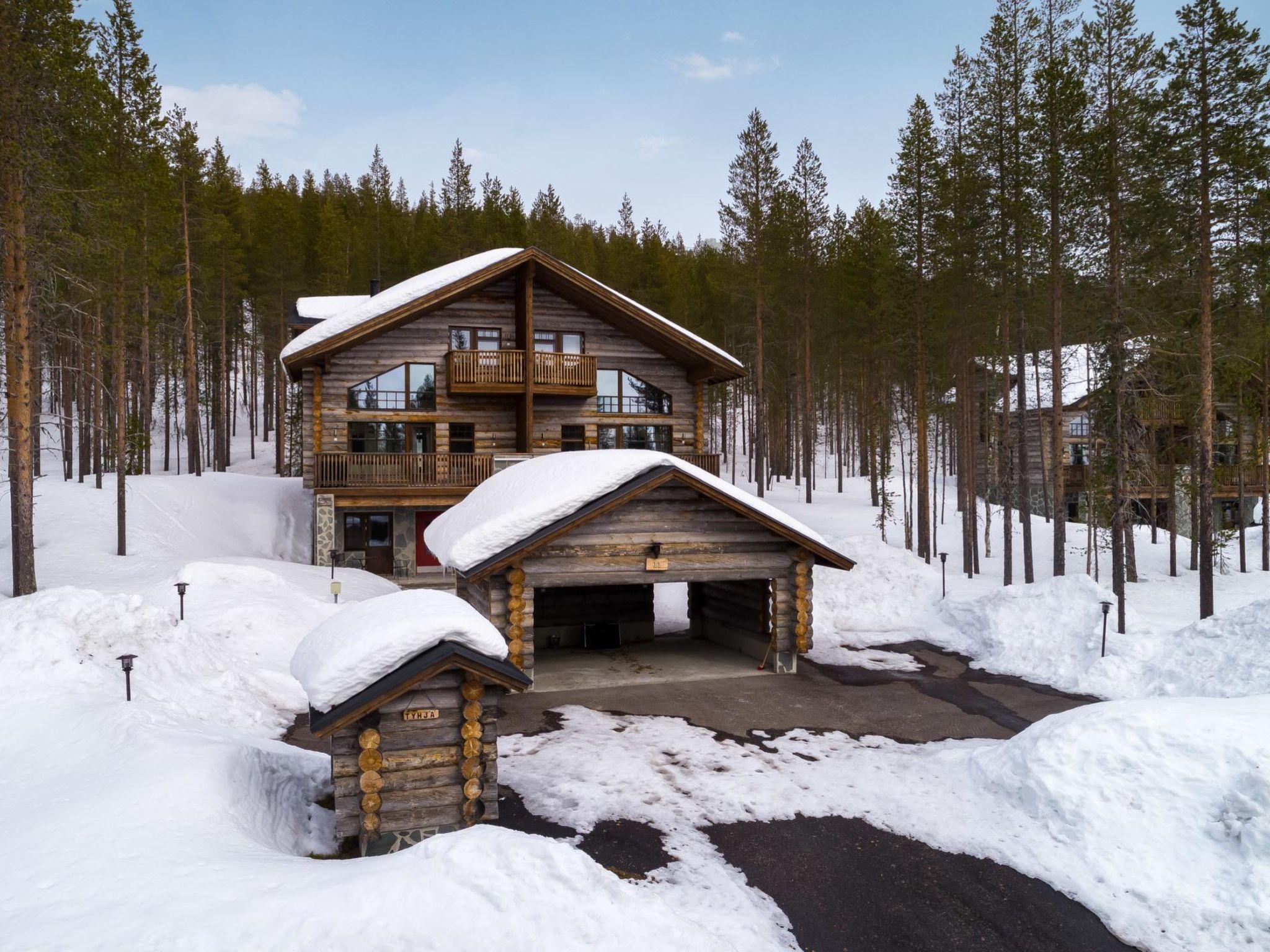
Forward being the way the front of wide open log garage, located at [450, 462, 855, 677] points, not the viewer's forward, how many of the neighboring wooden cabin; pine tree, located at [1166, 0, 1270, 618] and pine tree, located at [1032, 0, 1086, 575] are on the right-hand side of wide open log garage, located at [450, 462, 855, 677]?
0

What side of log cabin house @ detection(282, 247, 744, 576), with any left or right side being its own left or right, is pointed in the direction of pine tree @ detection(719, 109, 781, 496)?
left

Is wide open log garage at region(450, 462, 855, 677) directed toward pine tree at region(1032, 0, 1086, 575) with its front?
no

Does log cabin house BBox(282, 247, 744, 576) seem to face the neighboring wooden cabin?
no

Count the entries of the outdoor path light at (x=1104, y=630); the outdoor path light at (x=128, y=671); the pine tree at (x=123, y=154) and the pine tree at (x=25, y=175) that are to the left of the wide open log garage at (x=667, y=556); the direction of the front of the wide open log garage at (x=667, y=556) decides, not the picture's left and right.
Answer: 1

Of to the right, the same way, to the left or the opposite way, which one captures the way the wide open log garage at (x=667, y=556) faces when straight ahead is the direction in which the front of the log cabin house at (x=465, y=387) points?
the same way

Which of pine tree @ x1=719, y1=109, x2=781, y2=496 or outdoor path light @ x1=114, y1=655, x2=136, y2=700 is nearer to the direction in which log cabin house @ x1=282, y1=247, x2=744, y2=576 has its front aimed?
the outdoor path light

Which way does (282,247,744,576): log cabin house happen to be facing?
toward the camera

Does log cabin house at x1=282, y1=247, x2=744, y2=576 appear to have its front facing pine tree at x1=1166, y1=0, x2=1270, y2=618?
no

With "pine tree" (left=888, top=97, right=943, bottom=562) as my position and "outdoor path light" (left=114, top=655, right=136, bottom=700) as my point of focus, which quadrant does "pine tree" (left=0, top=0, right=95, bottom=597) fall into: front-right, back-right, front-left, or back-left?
front-right

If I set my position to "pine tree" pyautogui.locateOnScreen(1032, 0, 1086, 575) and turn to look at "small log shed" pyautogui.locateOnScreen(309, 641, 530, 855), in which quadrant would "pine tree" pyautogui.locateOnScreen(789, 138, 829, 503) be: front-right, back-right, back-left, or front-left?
back-right

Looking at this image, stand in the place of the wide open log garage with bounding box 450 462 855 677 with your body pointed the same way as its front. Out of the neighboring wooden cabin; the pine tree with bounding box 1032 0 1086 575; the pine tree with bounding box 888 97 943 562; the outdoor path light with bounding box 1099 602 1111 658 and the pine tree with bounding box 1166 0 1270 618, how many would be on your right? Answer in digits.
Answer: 0

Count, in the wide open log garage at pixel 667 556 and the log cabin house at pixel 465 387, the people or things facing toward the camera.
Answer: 2

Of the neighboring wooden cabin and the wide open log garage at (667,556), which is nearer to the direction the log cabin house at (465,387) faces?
the wide open log garage

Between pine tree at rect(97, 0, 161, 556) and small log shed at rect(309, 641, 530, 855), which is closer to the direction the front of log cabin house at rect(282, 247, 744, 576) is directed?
the small log shed

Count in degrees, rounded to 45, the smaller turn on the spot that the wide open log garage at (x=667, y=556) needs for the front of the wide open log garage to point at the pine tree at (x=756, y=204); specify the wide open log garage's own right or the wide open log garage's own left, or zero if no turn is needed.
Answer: approximately 180°

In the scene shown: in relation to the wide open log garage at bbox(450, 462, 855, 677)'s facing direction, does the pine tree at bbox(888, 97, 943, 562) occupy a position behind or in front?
behind

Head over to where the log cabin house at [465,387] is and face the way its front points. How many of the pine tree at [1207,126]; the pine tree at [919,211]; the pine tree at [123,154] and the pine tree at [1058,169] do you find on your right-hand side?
1

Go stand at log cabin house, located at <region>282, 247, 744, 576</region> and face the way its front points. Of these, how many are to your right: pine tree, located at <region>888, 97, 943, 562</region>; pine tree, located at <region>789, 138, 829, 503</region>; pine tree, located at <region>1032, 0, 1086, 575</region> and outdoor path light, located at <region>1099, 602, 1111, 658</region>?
0

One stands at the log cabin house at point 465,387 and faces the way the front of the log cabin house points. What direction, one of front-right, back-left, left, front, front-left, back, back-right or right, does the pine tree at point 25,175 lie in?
front-right
